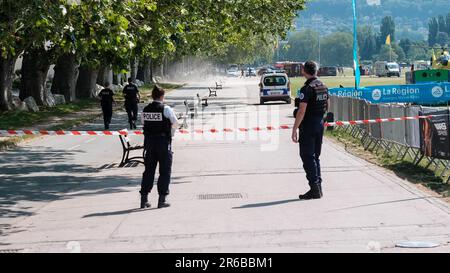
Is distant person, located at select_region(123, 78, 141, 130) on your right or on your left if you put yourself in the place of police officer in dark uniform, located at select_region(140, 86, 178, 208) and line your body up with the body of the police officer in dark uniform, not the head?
on your left

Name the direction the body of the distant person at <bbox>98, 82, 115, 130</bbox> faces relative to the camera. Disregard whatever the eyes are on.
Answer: away from the camera
